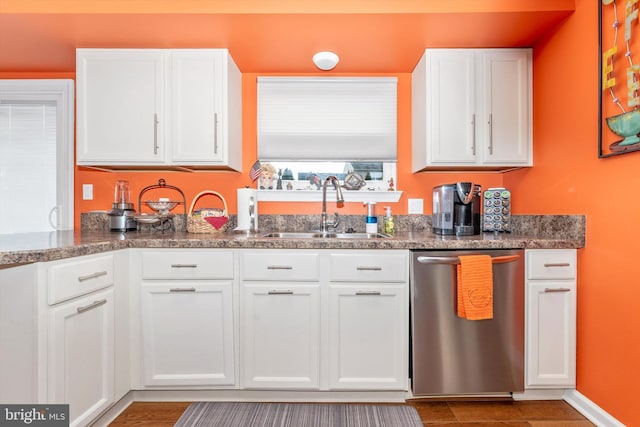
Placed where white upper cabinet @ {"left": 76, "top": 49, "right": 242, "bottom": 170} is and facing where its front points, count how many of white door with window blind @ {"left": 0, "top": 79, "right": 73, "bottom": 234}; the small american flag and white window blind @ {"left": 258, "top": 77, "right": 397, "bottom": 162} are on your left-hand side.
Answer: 2

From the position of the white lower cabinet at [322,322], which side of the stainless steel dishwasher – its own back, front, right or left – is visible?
right

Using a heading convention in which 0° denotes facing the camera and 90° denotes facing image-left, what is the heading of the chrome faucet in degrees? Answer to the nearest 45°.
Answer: approximately 315°

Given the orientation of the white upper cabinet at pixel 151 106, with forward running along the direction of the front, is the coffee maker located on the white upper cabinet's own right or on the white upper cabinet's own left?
on the white upper cabinet's own left

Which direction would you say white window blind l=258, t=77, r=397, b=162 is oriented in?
toward the camera

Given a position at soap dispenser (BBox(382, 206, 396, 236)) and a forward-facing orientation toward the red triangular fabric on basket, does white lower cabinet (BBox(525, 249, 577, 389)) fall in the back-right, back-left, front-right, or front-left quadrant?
back-left

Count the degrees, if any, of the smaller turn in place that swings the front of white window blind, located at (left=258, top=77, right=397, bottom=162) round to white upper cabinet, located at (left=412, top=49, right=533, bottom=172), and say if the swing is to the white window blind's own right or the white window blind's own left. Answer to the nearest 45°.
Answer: approximately 90° to the white window blind's own left

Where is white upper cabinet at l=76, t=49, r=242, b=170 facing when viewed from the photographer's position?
facing the viewer

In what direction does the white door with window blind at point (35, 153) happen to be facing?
toward the camera

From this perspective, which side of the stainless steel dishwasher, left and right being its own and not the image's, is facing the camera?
front

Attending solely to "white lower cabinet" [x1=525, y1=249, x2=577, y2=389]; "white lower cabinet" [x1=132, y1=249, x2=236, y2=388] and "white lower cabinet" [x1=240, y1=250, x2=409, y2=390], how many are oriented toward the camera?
3
